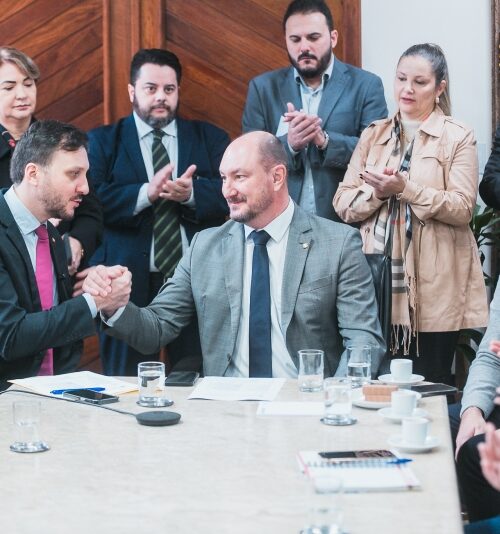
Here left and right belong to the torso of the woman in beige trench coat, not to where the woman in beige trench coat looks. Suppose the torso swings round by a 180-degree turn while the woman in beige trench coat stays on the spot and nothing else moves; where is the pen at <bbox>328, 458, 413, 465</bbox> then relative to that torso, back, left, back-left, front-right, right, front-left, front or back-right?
back-right

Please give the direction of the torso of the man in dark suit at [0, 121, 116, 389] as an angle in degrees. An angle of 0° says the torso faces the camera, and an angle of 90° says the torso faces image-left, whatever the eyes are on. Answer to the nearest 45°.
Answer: approximately 315°

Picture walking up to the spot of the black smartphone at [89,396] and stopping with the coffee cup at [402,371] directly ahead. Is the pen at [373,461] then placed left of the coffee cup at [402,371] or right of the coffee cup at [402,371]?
right

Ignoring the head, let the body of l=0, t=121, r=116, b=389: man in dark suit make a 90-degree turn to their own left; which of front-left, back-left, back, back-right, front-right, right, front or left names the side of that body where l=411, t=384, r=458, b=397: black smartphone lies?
right

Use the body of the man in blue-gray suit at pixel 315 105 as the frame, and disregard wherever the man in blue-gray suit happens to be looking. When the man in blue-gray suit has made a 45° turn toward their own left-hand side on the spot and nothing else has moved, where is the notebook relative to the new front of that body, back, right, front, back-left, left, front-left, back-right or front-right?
front-right

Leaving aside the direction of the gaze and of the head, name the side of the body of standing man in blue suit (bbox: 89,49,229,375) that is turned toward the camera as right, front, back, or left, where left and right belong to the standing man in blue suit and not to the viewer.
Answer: front

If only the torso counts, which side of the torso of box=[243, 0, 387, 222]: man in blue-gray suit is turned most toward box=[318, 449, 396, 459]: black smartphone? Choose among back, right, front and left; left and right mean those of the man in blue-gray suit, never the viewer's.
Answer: front

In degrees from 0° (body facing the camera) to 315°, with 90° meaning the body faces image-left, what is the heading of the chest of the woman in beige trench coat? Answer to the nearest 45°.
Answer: approximately 45°

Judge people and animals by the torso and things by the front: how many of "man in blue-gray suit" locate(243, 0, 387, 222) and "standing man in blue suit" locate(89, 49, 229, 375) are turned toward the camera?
2

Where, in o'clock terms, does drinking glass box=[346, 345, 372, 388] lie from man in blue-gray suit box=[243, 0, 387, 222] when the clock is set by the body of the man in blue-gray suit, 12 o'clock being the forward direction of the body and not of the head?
The drinking glass is roughly at 12 o'clock from the man in blue-gray suit.

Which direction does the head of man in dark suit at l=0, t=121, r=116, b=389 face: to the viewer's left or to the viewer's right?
to the viewer's right

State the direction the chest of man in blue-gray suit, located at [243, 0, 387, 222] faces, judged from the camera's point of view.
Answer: toward the camera

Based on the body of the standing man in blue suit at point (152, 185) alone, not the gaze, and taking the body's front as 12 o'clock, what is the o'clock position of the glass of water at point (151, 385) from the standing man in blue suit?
The glass of water is roughly at 12 o'clock from the standing man in blue suit.

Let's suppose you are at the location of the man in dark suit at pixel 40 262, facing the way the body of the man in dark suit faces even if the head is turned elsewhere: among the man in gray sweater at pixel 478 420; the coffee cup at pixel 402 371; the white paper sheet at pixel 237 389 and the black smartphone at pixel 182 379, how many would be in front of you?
4

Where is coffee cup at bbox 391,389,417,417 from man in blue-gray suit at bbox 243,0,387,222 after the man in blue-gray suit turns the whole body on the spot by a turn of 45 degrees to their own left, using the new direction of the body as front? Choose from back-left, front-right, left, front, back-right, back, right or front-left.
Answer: front-right

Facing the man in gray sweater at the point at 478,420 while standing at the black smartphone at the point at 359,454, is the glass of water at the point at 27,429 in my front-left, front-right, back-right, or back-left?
back-left

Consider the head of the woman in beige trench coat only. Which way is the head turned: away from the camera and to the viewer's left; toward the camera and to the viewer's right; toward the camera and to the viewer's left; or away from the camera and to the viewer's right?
toward the camera and to the viewer's left

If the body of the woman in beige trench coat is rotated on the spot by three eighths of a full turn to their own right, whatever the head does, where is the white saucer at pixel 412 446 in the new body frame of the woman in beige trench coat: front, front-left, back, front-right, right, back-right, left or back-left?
back

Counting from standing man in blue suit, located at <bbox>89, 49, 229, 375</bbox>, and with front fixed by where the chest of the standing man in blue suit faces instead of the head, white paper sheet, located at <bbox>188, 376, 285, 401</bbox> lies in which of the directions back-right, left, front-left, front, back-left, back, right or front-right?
front
